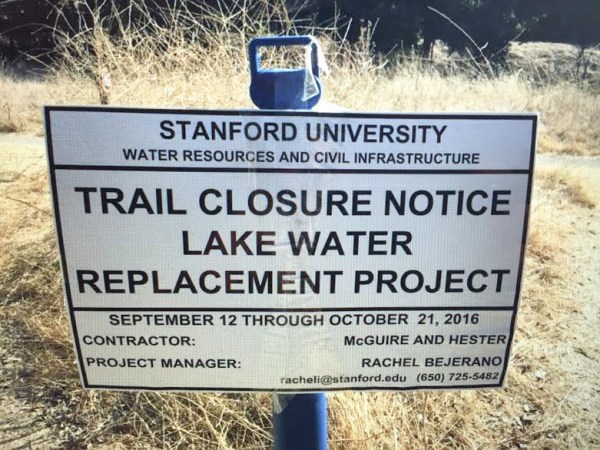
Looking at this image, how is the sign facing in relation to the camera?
toward the camera
